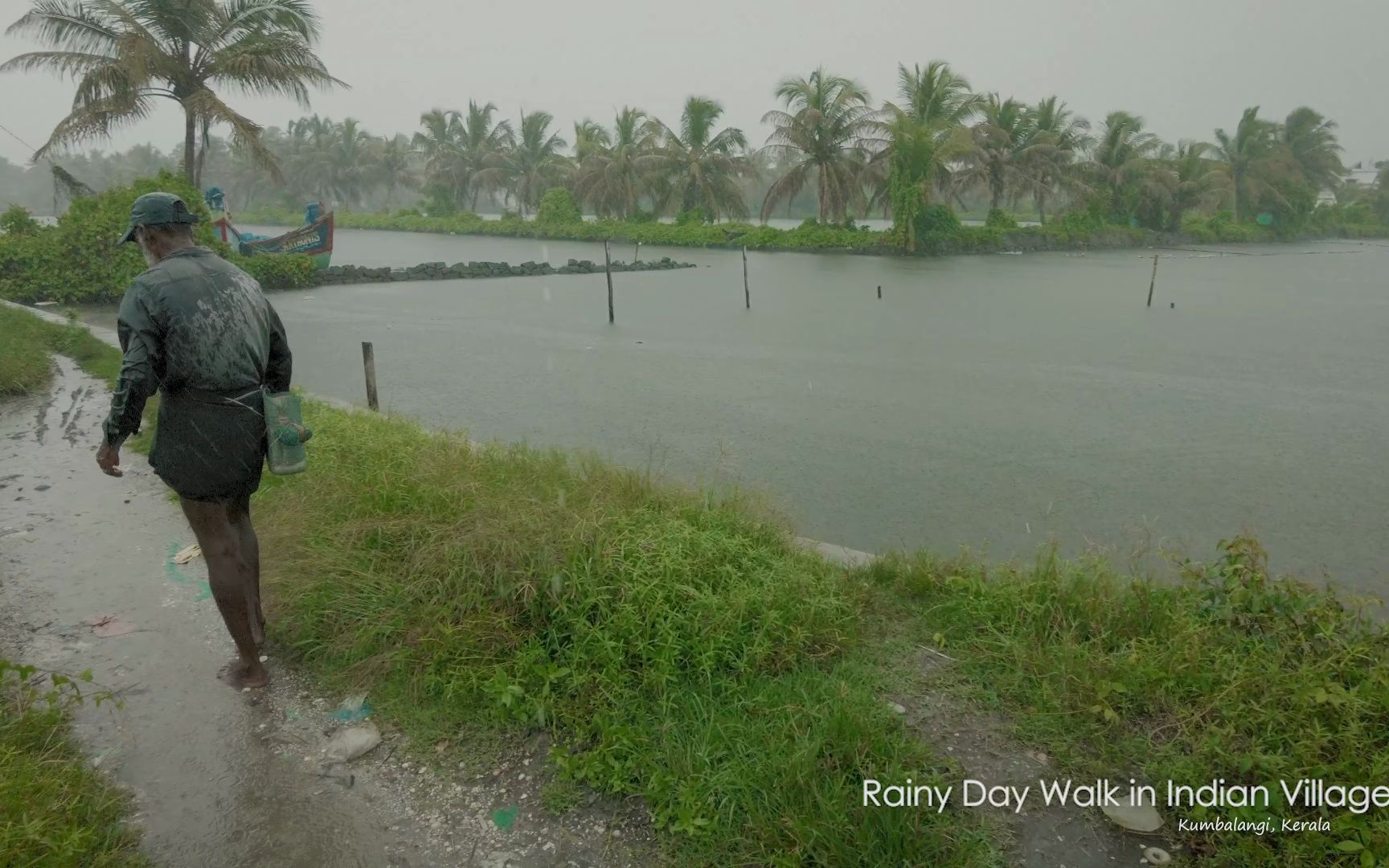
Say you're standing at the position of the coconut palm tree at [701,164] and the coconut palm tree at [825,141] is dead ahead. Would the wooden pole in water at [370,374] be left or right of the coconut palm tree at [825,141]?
right

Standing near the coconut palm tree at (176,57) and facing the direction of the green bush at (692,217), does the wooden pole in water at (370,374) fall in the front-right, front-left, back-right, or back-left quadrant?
back-right

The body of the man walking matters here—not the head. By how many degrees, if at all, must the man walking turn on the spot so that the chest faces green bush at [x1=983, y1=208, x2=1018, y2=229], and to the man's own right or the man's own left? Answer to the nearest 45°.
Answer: approximately 90° to the man's own right

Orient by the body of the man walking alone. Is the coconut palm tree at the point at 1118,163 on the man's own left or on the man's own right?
on the man's own right

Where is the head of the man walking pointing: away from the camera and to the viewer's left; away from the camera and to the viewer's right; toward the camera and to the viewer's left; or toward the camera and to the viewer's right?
away from the camera and to the viewer's left

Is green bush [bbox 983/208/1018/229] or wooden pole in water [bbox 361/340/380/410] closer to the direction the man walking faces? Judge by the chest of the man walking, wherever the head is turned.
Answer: the wooden pole in water

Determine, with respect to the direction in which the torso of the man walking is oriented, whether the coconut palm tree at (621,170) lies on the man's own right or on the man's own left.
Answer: on the man's own right

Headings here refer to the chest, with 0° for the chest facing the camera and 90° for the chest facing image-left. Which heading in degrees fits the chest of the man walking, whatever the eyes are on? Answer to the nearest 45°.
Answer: approximately 135°

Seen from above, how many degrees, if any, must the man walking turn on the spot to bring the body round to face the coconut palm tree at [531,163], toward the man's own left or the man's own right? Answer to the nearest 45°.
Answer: approximately 45° to the man's own right

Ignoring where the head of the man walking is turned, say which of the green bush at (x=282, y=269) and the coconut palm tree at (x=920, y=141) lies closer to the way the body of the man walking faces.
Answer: the green bush

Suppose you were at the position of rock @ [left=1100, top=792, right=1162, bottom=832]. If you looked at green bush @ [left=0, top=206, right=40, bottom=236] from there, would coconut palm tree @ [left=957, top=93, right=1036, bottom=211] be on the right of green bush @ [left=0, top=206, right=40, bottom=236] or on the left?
right

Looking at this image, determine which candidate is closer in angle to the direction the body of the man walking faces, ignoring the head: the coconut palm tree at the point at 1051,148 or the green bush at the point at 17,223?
the green bush

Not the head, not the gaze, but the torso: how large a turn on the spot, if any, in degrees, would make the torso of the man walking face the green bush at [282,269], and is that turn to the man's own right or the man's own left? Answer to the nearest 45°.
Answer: approximately 45° to the man's own right
